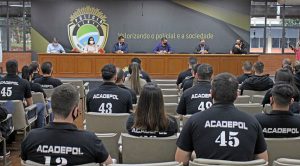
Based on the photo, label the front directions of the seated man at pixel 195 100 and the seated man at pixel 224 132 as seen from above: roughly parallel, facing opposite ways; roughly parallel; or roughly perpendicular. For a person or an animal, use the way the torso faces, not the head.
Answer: roughly parallel

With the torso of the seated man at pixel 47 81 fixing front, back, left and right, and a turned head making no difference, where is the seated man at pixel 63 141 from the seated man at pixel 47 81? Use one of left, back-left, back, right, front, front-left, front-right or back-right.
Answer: back

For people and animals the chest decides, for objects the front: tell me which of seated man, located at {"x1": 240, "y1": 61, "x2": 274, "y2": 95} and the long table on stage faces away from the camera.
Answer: the seated man

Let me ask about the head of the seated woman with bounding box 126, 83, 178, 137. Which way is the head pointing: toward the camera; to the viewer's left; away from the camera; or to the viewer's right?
away from the camera

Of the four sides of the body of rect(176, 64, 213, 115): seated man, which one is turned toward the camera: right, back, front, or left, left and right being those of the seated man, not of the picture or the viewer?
back

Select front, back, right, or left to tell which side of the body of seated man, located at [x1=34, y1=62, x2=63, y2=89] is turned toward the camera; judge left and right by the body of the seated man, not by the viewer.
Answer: back

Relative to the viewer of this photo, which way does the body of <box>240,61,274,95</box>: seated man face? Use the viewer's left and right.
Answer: facing away from the viewer

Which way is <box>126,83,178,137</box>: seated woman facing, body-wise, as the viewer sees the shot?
away from the camera

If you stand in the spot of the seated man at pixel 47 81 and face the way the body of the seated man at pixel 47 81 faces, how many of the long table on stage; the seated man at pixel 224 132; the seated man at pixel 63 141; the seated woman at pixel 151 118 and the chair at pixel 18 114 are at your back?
4

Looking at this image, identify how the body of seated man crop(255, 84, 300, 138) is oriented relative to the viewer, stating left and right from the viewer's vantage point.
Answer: facing away from the viewer

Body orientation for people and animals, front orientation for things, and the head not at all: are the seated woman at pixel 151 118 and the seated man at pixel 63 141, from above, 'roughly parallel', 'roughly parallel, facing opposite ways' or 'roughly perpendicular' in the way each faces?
roughly parallel

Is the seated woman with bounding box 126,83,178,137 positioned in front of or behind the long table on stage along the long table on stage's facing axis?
in front

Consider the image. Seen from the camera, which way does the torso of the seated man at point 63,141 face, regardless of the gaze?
away from the camera

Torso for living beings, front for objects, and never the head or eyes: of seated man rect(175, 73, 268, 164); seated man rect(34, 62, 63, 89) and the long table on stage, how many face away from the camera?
2

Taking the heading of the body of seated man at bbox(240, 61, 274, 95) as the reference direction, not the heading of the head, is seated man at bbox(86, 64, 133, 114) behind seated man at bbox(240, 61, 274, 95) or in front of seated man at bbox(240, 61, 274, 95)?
behind

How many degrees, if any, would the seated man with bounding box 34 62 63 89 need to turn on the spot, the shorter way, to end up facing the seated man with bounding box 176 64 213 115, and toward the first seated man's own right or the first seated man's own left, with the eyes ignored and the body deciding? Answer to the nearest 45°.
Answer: approximately 135° to the first seated man's own right

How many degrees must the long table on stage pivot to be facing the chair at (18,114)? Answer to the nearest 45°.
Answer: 0° — it already faces it
